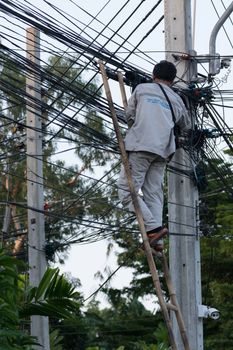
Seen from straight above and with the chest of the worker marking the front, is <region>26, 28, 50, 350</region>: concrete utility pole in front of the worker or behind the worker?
in front

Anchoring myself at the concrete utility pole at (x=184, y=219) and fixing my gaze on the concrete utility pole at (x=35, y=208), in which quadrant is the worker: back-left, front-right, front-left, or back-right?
back-left

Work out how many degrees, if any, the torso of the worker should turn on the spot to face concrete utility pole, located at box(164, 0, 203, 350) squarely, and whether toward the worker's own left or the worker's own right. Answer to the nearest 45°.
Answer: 0° — they already face it

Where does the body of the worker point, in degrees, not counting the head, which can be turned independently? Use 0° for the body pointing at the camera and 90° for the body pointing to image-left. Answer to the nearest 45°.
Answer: approximately 180°
